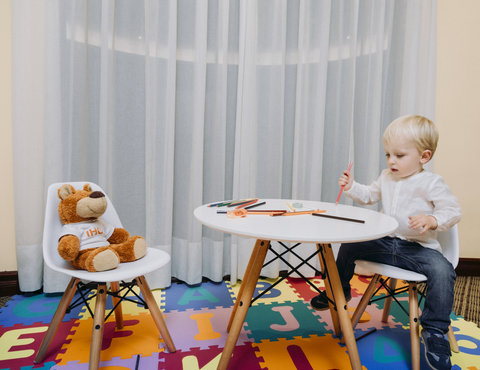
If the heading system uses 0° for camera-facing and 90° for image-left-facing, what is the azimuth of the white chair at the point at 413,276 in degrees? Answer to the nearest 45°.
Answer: approximately 45°

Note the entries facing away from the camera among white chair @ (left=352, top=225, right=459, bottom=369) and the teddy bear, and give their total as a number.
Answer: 0

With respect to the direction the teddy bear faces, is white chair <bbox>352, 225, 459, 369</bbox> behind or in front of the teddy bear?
in front

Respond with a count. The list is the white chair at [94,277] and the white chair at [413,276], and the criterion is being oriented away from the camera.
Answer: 0

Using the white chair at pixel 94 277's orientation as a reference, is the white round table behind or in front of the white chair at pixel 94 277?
in front

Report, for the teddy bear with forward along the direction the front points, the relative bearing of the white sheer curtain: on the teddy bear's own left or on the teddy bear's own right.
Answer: on the teddy bear's own left

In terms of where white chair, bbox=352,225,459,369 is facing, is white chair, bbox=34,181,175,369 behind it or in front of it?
in front

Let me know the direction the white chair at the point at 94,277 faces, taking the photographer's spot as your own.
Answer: facing the viewer and to the right of the viewer

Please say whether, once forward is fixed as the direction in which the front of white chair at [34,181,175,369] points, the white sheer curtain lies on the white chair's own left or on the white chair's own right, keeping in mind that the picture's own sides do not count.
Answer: on the white chair's own left

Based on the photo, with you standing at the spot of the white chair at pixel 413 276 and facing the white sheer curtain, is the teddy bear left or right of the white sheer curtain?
left
